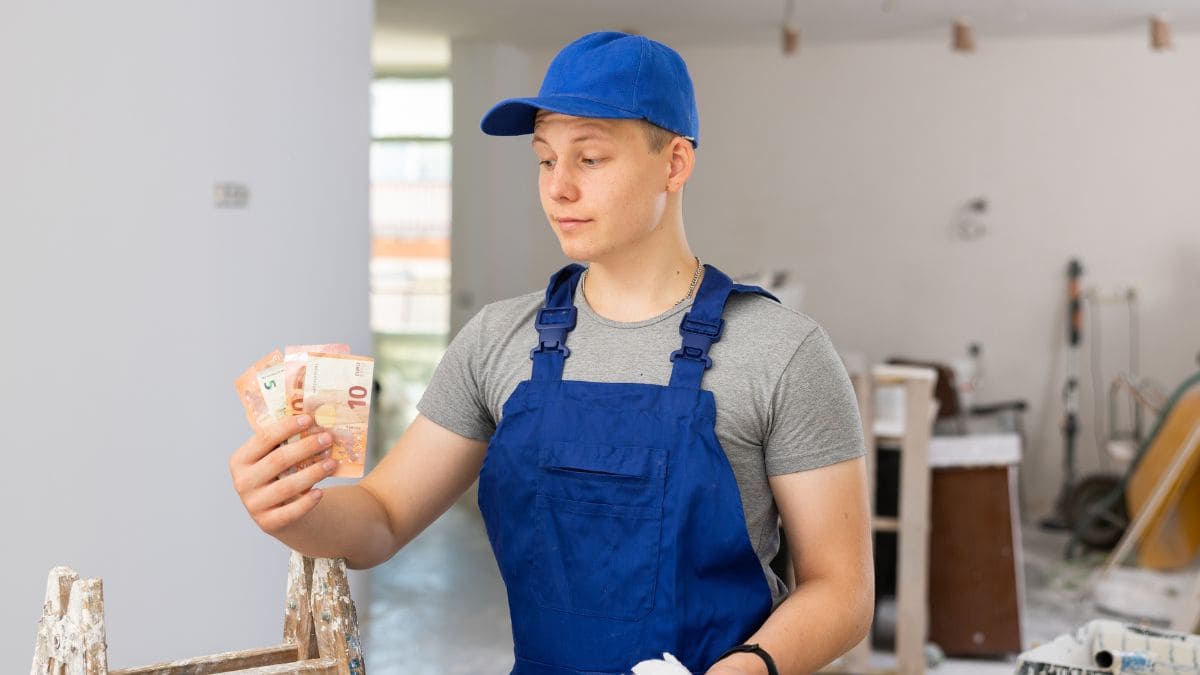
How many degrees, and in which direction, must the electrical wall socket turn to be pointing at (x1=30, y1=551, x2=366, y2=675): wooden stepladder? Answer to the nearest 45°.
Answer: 0° — it already faces it

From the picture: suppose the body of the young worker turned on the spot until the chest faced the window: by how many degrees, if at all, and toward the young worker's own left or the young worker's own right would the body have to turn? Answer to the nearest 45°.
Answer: approximately 135° to the young worker's own right

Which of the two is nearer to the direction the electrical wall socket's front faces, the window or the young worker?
the young worker

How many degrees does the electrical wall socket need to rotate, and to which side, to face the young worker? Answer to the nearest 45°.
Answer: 0° — it already faces them

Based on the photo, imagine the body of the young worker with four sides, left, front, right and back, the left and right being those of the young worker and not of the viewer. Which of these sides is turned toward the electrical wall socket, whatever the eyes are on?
right
